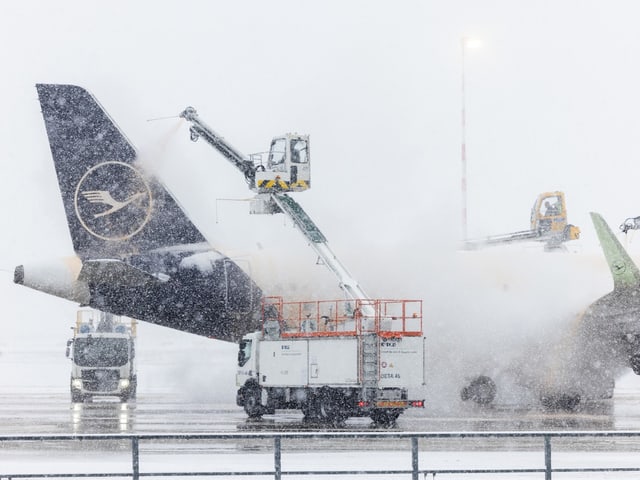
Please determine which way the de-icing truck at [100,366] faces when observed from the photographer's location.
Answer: facing the viewer

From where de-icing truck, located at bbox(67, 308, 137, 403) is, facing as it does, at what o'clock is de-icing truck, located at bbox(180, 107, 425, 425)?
de-icing truck, located at bbox(180, 107, 425, 425) is roughly at 11 o'clock from de-icing truck, located at bbox(67, 308, 137, 403).
